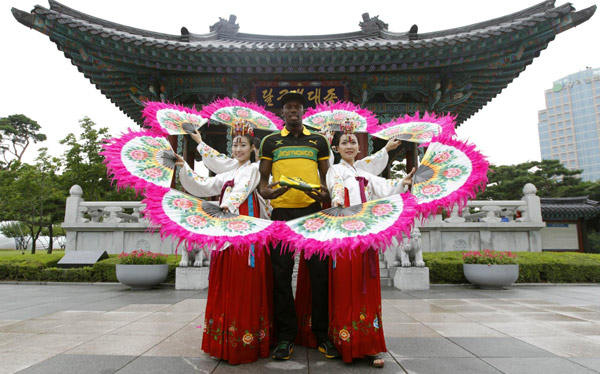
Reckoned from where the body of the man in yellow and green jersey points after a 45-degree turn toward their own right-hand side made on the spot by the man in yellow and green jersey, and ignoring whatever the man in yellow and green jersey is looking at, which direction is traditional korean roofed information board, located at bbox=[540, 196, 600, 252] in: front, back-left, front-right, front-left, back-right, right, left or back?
back

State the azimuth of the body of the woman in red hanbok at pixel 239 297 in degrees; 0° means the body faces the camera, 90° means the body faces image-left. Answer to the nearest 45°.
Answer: approximately 45°

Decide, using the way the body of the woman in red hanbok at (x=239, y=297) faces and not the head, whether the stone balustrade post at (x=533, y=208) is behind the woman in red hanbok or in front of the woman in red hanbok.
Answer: behind

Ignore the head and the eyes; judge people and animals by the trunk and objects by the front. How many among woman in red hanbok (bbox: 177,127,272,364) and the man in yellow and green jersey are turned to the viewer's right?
0

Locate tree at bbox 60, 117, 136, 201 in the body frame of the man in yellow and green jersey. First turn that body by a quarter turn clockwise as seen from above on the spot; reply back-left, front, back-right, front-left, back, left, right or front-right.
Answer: front-right

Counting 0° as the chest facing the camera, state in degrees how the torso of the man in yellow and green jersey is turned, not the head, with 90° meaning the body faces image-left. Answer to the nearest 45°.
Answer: approximately 0°

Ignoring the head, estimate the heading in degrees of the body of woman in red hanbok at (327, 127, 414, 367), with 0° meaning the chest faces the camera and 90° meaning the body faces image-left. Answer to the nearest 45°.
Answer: approximately 315°

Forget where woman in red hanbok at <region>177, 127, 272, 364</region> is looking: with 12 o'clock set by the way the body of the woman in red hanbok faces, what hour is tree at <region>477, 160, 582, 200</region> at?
The tree is roughly at 6 o'clock from the woman in red hanbok.

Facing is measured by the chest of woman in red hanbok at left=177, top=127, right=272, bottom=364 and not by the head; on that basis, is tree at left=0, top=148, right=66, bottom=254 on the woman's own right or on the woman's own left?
on the woman's own right
